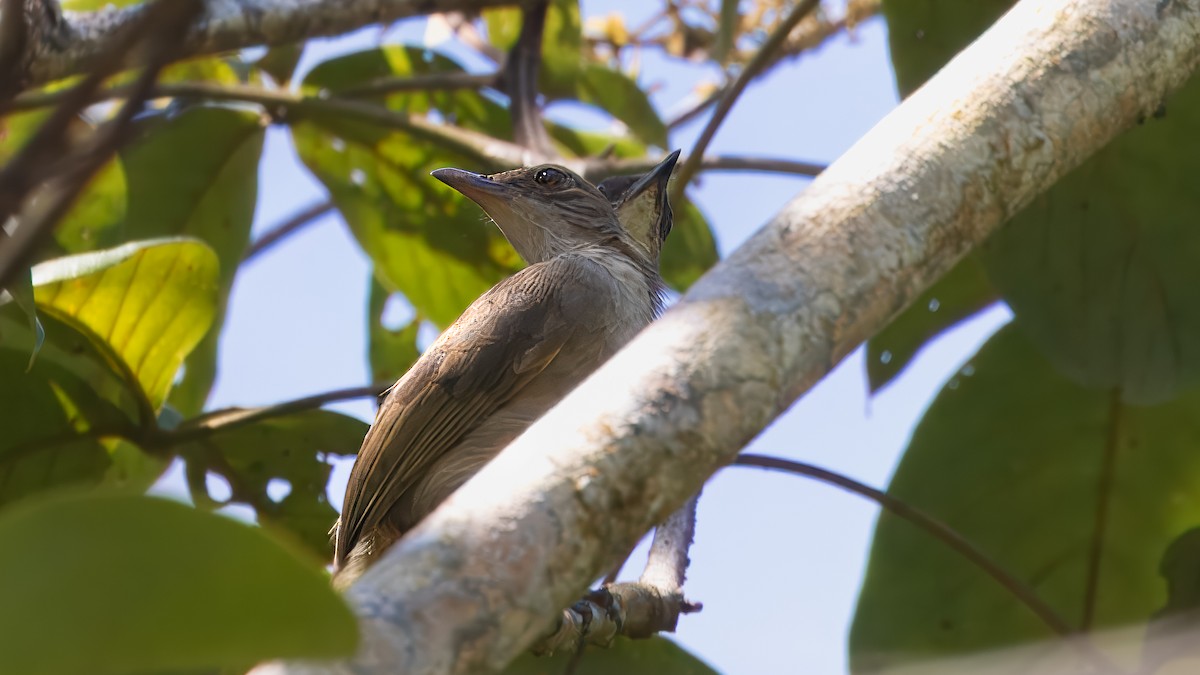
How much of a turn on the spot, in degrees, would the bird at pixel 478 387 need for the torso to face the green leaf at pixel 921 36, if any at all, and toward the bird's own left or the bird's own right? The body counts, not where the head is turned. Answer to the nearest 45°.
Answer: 0° — it already faces it

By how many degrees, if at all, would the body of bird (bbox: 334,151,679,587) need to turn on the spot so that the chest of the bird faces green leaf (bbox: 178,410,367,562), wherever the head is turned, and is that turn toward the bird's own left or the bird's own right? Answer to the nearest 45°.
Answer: approximately 135° to the bird's own left

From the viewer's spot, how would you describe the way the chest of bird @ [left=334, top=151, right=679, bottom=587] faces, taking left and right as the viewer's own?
facing to the right of the viewer
